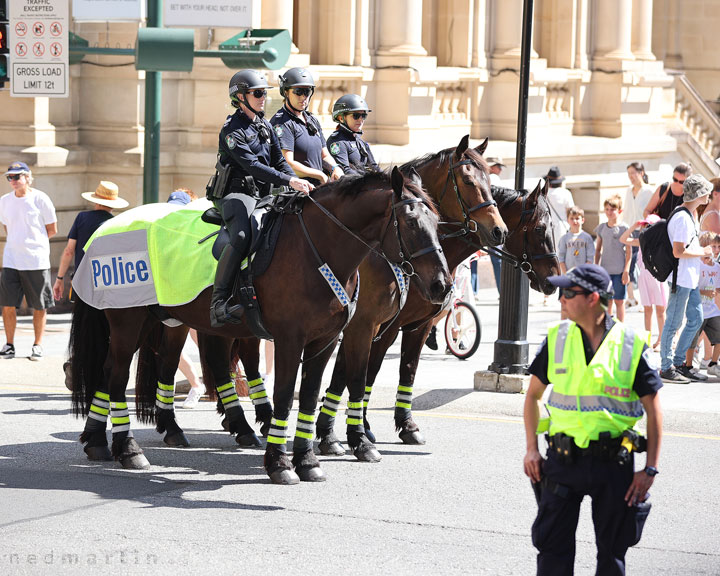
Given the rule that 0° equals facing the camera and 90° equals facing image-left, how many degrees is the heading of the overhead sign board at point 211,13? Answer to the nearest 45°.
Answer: approximately 0°

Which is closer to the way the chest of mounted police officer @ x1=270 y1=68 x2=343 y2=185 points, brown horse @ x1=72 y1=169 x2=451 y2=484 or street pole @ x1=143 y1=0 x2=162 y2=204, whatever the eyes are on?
the brown horse

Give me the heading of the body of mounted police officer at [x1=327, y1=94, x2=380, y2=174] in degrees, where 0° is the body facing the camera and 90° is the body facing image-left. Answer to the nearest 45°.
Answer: approximately 315°

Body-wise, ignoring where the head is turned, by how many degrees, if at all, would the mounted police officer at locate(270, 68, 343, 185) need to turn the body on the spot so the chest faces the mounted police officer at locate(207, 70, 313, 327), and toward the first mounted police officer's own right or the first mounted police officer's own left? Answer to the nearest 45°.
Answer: approximately 45° to the first mounted police officer's own right

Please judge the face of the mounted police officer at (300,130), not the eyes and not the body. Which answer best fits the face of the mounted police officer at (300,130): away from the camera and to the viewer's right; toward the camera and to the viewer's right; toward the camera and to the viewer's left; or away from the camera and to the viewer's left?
toward the camera and to the viewer's right

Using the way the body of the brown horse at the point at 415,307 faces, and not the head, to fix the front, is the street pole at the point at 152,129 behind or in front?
behind
